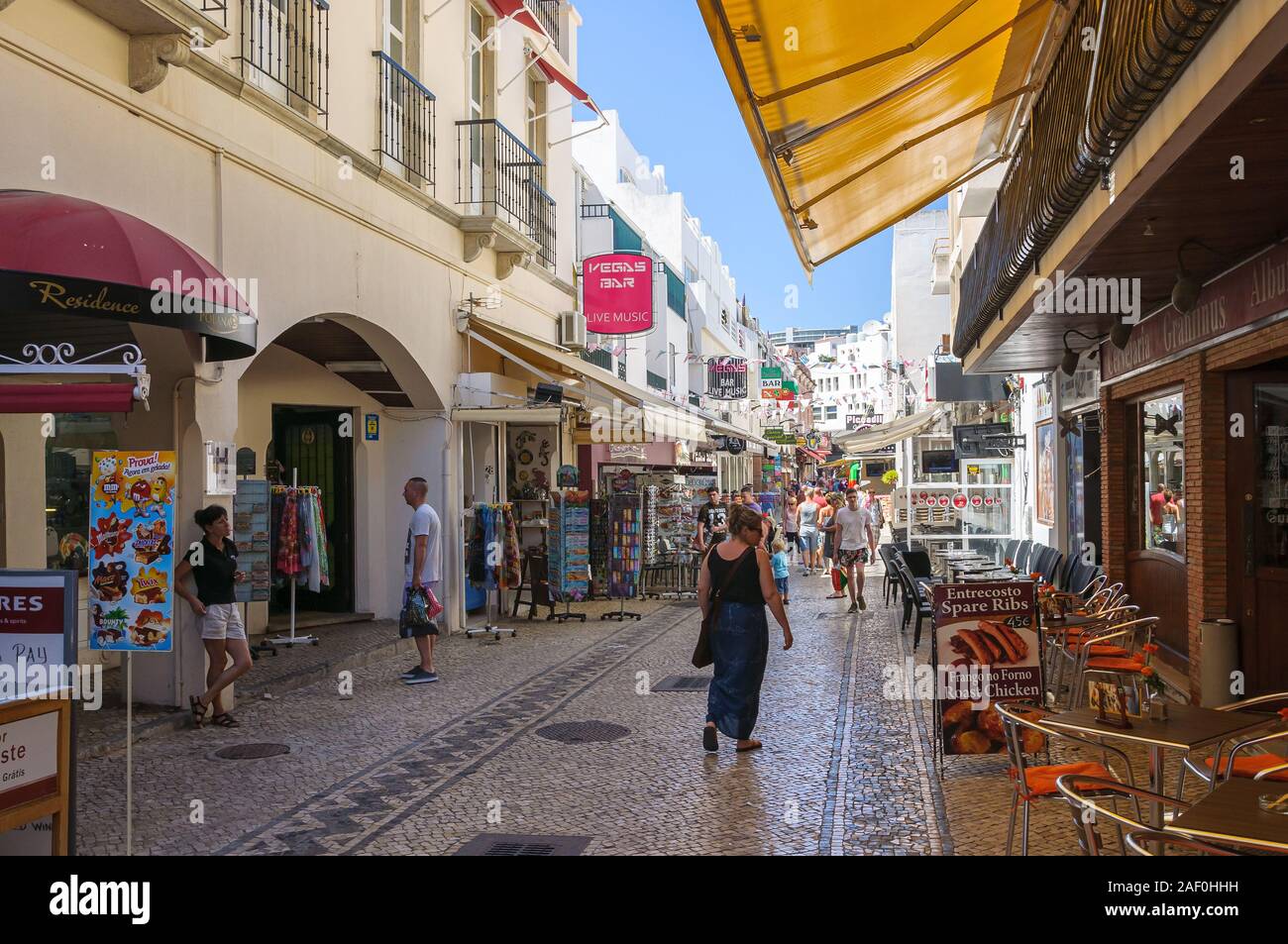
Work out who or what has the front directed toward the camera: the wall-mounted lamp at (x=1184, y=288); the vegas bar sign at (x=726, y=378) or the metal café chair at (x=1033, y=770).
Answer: the vegas bar sign

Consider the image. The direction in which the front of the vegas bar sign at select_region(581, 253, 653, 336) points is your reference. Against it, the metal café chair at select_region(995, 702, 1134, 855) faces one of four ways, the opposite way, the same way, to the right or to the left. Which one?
to the left

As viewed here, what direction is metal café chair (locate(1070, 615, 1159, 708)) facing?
to the viewer's left

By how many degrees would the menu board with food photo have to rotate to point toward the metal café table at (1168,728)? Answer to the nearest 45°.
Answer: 0° — it already faces it

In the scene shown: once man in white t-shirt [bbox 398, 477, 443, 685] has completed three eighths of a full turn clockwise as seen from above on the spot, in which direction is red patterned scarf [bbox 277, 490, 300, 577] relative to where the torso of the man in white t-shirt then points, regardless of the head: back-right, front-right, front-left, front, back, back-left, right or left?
left

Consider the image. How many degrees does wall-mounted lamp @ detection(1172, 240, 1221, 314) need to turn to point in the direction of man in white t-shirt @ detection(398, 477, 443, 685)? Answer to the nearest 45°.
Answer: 0° — it already faces them

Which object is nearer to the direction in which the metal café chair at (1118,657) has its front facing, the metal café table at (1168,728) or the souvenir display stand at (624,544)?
the souvenir display stand

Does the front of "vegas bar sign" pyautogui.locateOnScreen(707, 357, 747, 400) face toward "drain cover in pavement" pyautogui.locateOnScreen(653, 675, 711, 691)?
yes

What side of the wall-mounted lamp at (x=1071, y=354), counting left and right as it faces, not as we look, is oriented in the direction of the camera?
left

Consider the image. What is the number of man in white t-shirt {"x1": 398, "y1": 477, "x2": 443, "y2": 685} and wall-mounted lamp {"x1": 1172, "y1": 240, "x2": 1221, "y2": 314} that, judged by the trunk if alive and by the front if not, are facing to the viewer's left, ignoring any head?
2

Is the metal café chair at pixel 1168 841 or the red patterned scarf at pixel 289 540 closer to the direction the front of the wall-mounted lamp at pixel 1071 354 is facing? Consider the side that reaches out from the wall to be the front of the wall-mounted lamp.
the red patterned scarf

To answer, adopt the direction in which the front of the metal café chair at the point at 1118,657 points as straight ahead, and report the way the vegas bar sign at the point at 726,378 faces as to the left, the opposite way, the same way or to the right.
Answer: to the left

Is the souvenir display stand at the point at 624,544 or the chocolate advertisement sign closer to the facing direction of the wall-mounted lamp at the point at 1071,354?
the souvenir display stand

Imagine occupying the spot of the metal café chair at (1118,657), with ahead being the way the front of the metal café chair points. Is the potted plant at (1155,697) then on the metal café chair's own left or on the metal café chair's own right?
on the metal café chair's own left

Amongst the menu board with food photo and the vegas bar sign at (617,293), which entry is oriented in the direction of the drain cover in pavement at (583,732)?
the vegas bar sign

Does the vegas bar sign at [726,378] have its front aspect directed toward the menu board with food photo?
yes
